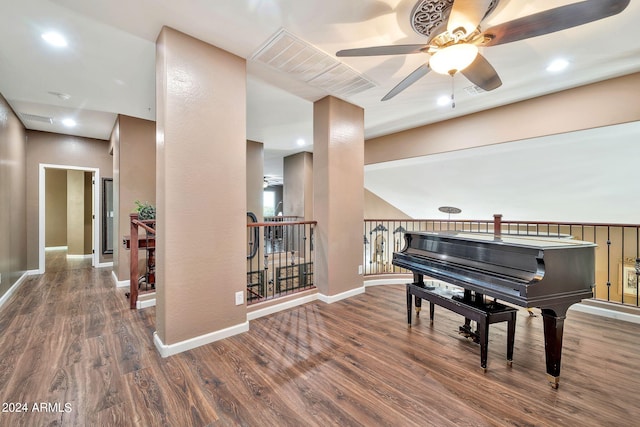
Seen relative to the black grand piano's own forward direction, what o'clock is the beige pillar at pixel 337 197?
The beige pillar is roughly at 2 o'clock from the black grand piano.

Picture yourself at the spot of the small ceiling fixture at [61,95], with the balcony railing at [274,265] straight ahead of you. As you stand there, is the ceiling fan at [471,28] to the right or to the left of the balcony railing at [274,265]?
right

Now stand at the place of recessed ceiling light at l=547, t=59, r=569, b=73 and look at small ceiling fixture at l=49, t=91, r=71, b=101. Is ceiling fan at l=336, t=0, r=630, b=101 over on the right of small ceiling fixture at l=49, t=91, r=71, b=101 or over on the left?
left

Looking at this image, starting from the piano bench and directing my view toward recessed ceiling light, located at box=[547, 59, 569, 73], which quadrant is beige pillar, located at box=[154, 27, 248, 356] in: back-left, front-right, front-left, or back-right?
back-left

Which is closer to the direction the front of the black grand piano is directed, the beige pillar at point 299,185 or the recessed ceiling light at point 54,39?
the recessed ceiling light

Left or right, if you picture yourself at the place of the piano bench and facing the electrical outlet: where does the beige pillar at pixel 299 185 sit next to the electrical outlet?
right

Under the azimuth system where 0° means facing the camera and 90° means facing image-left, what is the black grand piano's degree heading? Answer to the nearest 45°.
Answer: approximately 45°

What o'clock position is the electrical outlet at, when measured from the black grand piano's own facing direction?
The electrical outlet is roughly at 1 o'clock from the black grand piano.

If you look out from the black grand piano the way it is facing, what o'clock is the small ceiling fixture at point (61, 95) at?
The small ceiling fixture is roughly at 1 o'clock from the black grand piano.

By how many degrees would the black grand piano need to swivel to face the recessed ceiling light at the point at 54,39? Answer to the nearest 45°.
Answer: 0° — it already faces it

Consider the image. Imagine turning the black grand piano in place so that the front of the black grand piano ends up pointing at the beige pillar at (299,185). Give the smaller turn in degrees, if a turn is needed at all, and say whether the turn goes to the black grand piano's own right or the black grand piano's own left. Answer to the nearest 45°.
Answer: approximately 90° to the black grand piano's own right
